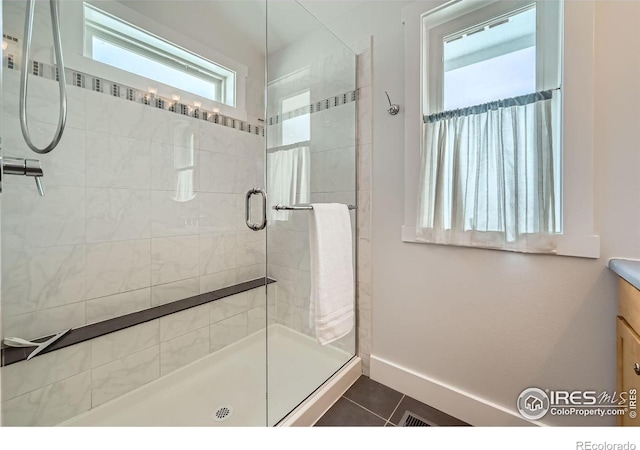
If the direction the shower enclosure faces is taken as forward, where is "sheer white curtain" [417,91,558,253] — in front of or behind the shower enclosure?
in front

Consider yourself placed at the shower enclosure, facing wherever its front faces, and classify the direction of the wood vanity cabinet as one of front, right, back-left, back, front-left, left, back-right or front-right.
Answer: front

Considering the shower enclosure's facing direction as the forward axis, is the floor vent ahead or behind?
ahead

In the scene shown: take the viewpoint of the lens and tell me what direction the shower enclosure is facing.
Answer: facing the viewer and to the right of the viewer
